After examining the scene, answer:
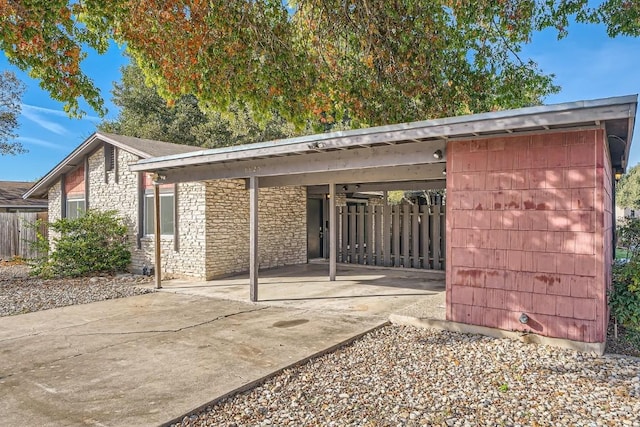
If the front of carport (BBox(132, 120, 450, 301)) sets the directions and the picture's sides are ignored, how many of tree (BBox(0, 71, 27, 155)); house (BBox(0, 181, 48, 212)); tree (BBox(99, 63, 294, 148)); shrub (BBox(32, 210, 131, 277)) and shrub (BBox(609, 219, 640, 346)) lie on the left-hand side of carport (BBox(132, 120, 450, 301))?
1

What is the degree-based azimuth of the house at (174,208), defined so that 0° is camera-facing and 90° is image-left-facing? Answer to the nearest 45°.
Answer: approximately 45°

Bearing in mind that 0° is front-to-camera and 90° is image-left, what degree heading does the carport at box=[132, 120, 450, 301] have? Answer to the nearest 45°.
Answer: approximately 45°

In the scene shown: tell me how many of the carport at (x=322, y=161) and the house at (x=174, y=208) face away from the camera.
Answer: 0

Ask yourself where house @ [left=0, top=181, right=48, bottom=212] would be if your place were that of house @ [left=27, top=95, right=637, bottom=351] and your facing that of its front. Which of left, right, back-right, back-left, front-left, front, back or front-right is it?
right

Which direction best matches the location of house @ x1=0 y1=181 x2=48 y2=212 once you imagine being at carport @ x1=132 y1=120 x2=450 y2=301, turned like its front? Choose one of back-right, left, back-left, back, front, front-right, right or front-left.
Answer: right

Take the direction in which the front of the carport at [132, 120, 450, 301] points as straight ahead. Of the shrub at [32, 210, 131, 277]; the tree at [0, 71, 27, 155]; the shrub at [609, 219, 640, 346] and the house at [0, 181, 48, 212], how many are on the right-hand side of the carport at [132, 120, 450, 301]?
3

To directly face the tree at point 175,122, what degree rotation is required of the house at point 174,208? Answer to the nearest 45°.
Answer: approximately 135° to its right

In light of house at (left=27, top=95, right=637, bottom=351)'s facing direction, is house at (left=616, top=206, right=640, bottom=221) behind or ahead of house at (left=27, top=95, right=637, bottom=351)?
behind

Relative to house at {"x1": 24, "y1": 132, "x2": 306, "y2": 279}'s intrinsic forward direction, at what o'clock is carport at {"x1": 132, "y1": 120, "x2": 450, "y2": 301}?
The carport is roughly at 10 o'clock from the house.

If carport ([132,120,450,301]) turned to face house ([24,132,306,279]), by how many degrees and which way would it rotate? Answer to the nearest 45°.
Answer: approximately 90° to its right
